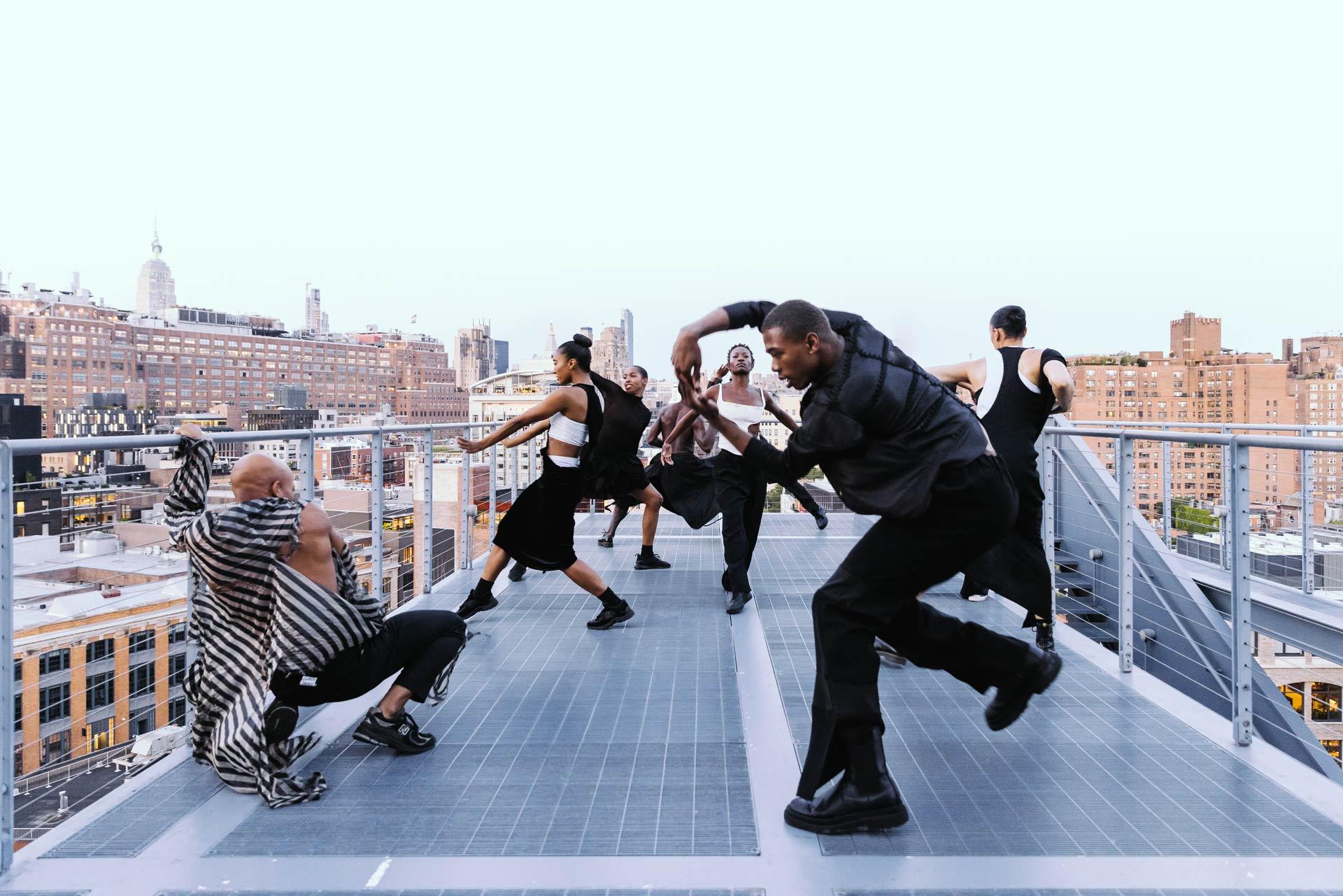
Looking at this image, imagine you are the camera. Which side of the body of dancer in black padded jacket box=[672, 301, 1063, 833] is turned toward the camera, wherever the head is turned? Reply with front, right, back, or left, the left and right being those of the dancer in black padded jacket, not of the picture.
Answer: left

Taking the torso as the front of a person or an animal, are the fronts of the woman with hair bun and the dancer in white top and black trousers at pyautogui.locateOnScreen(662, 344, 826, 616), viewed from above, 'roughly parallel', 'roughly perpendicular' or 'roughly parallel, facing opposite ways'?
roughly perpendicular

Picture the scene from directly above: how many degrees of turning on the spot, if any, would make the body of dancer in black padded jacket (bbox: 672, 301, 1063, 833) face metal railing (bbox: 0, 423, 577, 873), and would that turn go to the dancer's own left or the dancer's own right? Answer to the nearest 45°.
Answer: approximately 45° to the dancer's own right

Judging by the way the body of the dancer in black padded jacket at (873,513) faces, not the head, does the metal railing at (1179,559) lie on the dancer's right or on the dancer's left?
on the dancer's right

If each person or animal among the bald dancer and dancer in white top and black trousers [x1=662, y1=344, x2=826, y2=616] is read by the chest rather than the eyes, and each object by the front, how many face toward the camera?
1

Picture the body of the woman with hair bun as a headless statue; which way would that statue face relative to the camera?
to the viewer's left

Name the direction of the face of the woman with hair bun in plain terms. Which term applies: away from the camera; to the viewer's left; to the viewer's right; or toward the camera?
to the viewer's left

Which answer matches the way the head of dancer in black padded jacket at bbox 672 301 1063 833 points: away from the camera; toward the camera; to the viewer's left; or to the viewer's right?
to the viewer's left

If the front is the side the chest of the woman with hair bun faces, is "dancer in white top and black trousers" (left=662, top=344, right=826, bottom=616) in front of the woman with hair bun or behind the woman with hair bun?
behind

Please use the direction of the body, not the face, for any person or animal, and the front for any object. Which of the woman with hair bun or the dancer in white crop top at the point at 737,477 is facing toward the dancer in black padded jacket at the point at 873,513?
the dancer in white crop top at the point at 737,477

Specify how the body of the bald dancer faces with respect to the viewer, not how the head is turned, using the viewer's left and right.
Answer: facing away from the viewer and to the right of the viewer

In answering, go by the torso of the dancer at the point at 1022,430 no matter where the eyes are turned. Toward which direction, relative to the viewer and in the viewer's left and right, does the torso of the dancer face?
facing away from the viewer and to the left of the viewer

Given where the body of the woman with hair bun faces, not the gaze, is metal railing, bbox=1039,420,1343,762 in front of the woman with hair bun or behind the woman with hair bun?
behind

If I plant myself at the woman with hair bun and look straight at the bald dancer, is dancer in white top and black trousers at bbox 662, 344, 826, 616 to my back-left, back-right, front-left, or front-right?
back-left
